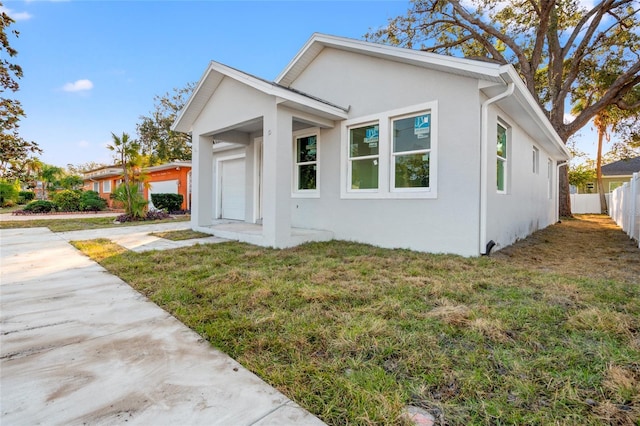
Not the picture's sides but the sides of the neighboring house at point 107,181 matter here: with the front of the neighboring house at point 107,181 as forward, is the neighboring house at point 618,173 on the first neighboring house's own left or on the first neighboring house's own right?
on the first neighboring house's own left

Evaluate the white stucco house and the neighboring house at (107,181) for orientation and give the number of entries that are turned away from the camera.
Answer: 0

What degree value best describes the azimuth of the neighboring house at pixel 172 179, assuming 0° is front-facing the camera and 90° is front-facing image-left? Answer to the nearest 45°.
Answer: approximately 45°

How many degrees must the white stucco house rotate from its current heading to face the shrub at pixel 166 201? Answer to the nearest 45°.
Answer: approximately 90° to its right

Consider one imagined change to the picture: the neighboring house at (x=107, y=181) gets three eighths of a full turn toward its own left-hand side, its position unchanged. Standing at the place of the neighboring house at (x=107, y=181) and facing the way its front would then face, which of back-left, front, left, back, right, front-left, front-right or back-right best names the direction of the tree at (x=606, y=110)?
front-right

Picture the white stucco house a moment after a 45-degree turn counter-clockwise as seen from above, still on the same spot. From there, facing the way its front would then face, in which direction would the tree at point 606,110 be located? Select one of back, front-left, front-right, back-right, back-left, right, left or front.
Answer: back-left

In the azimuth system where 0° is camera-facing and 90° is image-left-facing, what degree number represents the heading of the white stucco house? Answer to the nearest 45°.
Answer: approximately 45°

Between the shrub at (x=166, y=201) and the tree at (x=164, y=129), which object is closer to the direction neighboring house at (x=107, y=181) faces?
the shrub

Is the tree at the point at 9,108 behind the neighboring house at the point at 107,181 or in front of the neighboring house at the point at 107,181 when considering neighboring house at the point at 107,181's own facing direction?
in front

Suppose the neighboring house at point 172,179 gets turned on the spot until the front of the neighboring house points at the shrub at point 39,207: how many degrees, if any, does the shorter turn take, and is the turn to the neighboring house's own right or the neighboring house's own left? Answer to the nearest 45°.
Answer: approximately 45° to the neighboring house's own right
